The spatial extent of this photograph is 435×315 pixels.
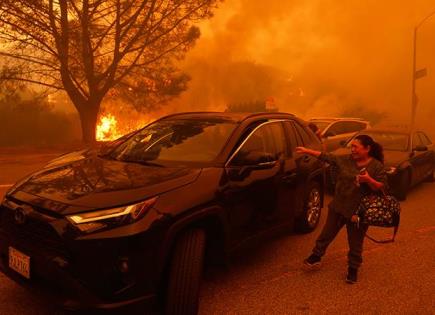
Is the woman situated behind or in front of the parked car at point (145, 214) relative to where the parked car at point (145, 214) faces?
behind

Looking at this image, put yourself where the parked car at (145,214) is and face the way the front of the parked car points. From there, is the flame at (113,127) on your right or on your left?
on your right

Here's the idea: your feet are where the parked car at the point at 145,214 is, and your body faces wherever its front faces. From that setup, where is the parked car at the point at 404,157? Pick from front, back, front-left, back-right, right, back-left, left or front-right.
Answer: back

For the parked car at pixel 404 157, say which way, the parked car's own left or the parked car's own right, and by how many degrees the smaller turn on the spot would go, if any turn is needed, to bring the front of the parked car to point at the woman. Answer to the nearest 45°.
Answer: approximately 45° to the parked car's own left

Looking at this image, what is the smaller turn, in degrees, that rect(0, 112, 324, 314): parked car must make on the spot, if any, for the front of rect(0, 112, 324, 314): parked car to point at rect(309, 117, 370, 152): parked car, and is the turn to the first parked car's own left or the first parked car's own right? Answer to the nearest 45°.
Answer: approximately 180°

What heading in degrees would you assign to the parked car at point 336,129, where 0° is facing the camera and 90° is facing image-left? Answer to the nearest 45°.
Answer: approximately 45°

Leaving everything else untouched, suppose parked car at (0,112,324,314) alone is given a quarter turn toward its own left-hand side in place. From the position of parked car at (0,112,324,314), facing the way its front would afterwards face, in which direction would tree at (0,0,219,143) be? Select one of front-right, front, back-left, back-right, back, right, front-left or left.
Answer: back-left

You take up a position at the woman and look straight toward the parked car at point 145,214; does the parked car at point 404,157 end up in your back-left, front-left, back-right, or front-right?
back-right

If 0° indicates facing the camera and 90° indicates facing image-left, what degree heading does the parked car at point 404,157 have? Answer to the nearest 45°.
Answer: approximately 45°
